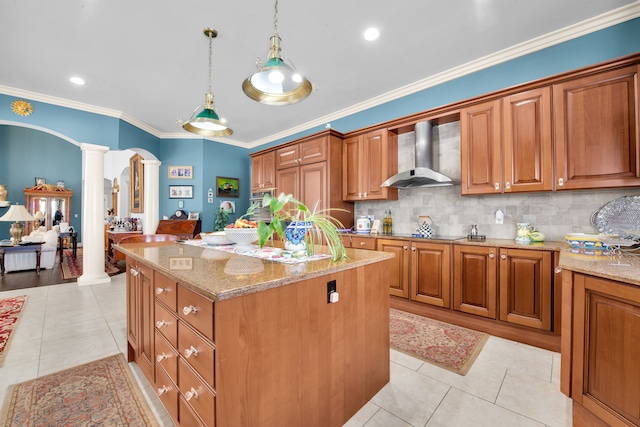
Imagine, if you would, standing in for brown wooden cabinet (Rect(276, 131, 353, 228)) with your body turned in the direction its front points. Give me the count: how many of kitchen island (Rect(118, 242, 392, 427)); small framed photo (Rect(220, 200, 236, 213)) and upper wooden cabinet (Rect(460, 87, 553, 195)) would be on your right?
1

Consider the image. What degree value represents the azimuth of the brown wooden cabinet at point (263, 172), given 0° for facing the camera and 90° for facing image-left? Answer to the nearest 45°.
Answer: approximately 45°

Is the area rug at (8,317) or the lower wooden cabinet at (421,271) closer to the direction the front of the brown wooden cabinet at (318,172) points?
the area rug

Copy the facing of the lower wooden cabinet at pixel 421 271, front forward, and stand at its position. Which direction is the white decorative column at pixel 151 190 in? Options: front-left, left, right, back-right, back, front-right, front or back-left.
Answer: front-right

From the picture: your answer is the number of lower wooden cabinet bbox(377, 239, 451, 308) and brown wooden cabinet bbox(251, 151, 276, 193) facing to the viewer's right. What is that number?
0

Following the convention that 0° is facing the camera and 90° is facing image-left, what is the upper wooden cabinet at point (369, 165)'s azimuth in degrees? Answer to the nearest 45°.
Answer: approximately 45°

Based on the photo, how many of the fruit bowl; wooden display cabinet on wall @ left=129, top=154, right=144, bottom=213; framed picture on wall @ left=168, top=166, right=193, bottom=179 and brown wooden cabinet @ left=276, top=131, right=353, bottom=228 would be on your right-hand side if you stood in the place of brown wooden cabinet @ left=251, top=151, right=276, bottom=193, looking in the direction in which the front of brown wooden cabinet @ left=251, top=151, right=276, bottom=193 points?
2

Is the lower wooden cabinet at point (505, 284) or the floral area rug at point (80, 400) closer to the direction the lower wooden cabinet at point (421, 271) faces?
the floral area rug

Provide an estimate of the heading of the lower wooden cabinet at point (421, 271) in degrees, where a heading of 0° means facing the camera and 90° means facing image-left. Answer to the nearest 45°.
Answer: approximately 45°

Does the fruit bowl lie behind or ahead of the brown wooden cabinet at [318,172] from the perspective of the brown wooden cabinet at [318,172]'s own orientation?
ahead
